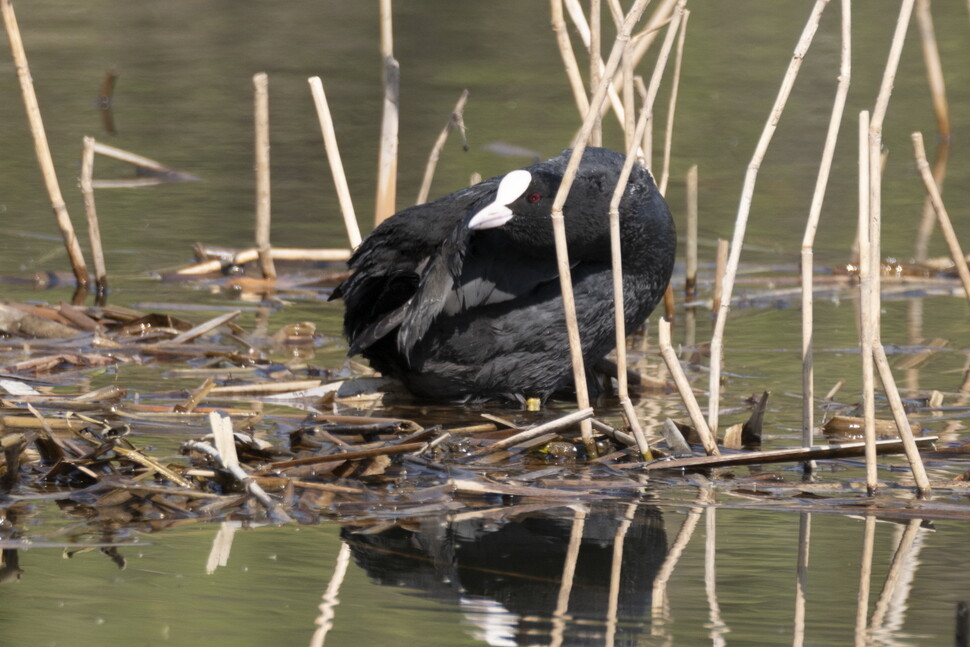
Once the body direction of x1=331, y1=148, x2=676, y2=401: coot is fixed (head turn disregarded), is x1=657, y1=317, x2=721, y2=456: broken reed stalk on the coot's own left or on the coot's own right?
on the coot's own right

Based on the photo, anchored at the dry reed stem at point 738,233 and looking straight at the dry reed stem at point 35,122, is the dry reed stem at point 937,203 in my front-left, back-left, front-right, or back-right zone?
back-right

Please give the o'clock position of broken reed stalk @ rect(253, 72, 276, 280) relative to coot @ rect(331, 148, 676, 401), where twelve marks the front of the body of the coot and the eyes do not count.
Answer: The broken reed stalk is roughly at 8 o'clock from the coot.

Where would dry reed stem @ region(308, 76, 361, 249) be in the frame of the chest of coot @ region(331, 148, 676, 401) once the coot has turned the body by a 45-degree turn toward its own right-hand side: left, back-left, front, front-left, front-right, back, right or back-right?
back

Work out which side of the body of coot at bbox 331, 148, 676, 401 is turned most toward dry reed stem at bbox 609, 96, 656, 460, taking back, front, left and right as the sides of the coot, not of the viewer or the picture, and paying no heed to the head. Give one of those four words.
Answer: right

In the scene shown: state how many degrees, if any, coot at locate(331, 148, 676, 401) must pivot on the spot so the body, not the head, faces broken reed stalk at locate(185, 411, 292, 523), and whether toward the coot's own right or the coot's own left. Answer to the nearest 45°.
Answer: approximately 135° to the coot's own right

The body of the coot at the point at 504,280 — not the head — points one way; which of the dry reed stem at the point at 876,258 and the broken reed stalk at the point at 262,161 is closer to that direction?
the dry reed stem

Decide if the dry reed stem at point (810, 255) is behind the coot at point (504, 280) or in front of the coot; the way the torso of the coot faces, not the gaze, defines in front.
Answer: in front

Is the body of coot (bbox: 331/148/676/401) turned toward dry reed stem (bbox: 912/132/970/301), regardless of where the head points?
yes

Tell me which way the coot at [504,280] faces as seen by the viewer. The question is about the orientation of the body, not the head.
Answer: to the viewer's right
